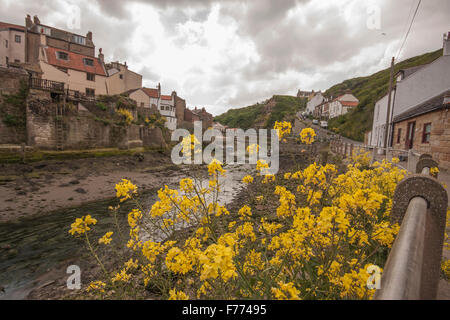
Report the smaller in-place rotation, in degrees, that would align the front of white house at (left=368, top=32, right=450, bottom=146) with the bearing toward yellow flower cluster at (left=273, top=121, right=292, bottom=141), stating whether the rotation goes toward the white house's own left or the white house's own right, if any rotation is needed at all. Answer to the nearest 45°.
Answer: approximately 90° to the white house's own left

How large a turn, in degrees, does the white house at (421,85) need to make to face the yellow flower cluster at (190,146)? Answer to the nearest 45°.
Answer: approximately 90° to its left

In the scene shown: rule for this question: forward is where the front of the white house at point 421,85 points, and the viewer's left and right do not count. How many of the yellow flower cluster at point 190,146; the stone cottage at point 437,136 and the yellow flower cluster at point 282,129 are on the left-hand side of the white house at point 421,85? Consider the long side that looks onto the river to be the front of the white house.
3

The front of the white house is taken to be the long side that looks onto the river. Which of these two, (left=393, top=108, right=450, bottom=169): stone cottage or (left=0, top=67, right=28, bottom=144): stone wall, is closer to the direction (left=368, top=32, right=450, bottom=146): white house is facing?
the stone wall

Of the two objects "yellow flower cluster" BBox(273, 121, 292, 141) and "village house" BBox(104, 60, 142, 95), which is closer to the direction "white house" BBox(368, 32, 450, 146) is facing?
the village house

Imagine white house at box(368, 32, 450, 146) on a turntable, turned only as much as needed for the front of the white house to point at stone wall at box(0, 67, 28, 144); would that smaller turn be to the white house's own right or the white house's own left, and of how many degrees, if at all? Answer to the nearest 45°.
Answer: approximately 45° to the white house's own left

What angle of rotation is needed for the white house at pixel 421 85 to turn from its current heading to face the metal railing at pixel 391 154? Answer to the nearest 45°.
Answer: approximately 90° to its left

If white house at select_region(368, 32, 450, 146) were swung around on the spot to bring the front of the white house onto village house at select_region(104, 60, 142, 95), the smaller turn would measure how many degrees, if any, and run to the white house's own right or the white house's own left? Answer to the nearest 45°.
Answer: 0° — it already faces it

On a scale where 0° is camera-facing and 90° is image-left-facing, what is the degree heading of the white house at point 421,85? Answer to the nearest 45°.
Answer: approximately 90°

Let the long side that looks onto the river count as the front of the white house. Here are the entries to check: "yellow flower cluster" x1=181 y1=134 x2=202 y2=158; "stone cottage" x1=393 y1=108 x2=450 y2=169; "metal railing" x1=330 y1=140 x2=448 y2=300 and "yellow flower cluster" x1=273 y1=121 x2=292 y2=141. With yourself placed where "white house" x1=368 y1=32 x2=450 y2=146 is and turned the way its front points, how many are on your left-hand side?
4

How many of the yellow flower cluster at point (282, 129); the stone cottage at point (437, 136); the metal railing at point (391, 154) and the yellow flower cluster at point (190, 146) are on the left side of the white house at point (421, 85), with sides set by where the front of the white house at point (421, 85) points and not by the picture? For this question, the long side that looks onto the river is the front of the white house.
4
